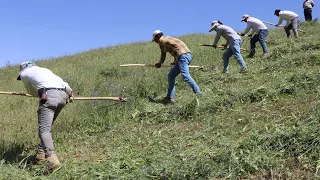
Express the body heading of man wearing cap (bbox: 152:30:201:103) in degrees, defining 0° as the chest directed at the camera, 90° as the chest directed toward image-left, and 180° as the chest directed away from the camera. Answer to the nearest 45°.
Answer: approximately 90°

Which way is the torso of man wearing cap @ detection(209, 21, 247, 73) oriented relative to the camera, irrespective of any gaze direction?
to the viewer's left

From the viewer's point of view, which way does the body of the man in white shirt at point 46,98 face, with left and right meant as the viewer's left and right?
facing away from the viewer and to the left of the viewer

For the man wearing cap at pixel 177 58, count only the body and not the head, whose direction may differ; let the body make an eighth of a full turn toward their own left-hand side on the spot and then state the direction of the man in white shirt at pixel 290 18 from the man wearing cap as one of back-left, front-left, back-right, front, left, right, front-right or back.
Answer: back

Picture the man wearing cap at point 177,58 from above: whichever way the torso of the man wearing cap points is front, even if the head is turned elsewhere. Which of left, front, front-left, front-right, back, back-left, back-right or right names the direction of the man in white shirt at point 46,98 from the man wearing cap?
front-left

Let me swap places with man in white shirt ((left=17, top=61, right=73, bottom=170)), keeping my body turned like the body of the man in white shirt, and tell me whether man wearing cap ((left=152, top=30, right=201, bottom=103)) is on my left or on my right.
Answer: on my right

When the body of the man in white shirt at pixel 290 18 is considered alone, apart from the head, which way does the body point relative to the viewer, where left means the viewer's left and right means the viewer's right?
facing to the left of the viewer

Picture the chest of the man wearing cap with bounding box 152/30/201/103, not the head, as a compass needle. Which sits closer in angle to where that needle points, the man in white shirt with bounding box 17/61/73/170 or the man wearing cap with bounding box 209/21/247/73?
the man in white shirt

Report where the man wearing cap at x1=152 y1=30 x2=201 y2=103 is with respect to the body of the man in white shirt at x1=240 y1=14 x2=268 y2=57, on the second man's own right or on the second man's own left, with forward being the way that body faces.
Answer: on the second man's own left
